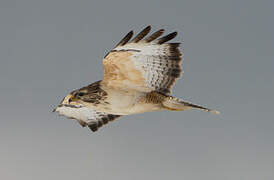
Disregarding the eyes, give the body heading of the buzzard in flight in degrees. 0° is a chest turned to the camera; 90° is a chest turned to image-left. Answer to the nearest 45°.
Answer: approximately 90°
